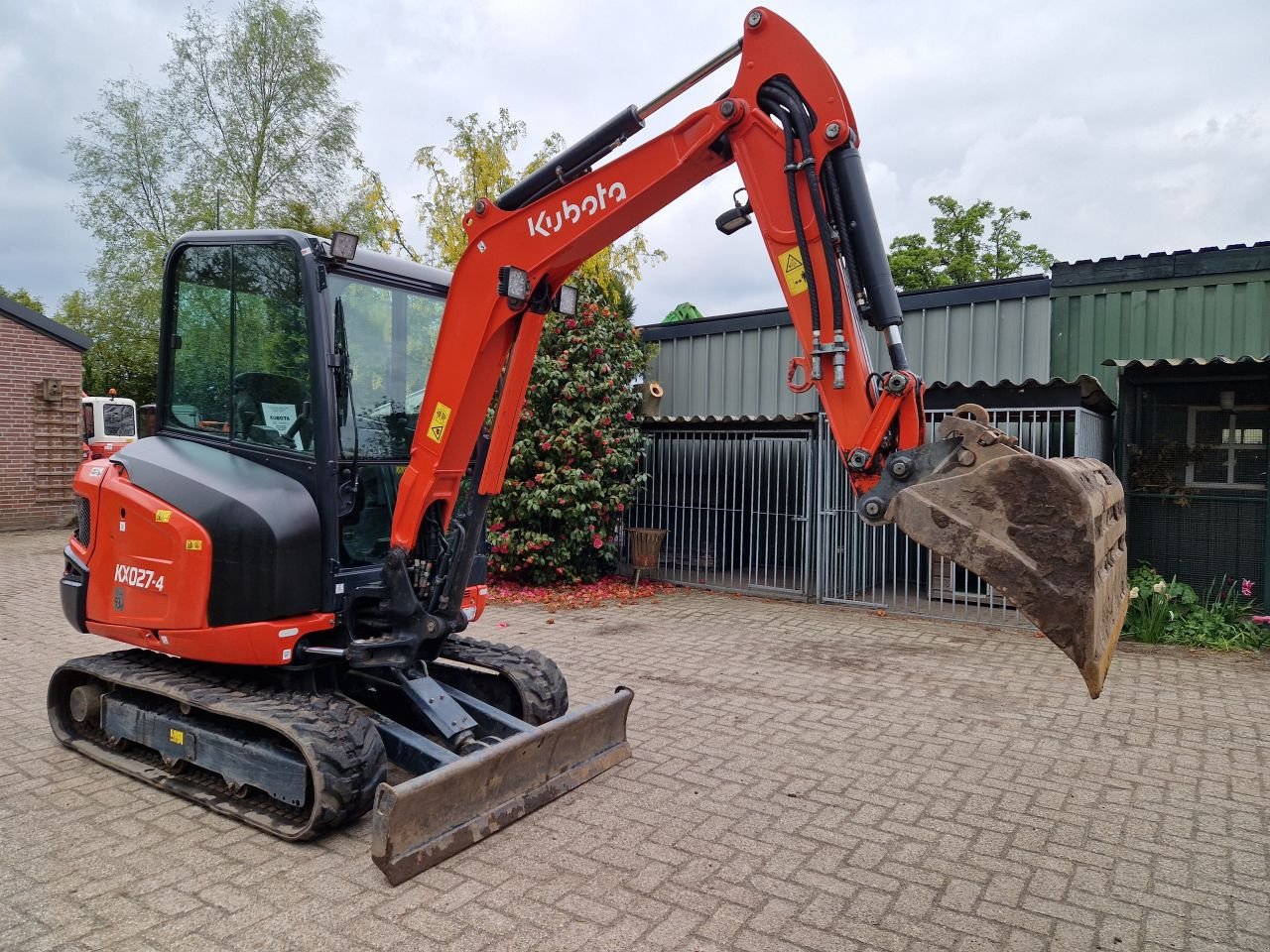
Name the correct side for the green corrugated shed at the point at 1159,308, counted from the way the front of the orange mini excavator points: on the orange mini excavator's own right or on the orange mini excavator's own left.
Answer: on the orange mini excavator's own left

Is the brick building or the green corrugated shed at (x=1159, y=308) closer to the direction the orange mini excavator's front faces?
the green corrugated shed

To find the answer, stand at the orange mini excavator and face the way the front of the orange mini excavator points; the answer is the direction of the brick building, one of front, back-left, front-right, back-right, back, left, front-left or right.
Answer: back

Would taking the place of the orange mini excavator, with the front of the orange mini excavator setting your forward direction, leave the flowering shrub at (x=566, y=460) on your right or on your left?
on your left

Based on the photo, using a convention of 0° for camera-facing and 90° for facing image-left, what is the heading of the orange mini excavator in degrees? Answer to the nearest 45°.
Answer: approximately 315°

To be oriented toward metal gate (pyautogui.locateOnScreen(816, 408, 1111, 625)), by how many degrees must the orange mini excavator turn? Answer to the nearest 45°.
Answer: approximately 90° to its left

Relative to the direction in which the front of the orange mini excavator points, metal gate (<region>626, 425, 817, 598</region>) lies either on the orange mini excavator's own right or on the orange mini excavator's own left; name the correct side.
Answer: on the orange mini excavator's own left
